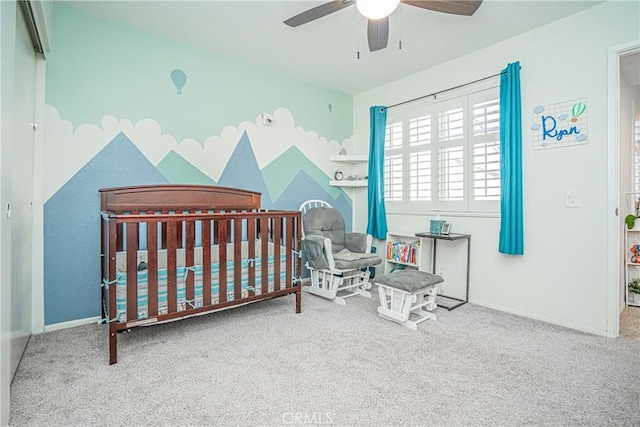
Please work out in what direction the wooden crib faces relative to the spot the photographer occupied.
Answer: facing the viewer and to the right of the viewer

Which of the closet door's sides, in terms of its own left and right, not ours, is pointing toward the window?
front

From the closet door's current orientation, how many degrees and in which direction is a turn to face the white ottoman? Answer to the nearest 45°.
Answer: approximately 45° to its right

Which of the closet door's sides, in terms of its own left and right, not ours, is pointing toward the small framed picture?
front

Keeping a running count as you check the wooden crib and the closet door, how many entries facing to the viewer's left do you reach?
0

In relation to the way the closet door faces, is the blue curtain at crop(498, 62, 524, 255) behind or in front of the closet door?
in front

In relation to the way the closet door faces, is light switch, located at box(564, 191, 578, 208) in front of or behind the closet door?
in front

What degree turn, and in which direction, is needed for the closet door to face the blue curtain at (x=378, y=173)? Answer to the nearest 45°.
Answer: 0° — it already faces it

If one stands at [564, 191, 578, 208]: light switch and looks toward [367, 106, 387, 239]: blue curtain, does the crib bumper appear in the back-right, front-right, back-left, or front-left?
front-left

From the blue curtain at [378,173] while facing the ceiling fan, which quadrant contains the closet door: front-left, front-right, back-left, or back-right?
front-right

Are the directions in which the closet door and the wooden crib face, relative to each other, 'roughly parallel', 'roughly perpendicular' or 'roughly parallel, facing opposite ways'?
roughly perpendicular

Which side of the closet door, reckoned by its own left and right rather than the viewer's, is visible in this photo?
right

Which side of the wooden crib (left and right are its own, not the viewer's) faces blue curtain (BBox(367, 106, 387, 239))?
left
